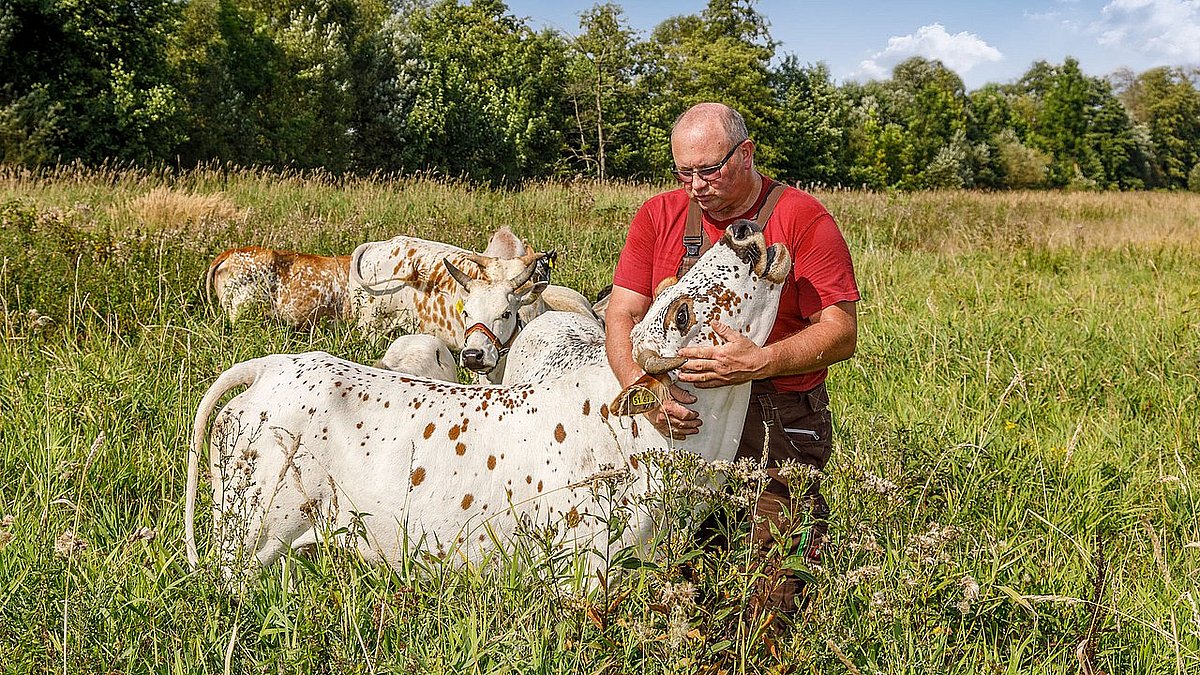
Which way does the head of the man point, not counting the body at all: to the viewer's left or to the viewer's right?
to the viewer's left

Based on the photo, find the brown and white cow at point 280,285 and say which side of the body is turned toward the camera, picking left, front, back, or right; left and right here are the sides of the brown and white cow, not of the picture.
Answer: right

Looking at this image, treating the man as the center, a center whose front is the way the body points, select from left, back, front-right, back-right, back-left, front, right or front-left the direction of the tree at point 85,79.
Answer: right

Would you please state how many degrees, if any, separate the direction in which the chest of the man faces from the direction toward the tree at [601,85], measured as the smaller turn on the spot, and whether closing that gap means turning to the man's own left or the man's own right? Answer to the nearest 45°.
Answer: approximately 135° to the man's own right

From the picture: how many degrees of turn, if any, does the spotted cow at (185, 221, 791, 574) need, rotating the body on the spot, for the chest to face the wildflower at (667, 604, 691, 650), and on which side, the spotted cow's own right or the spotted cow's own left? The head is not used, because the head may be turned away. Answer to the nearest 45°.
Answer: approximately 45° to the spotted cow's own right

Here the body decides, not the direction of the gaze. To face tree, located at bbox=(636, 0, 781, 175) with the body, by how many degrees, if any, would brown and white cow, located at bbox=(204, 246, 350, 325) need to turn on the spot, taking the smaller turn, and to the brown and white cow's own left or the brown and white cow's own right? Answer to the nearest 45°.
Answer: approximately 45° to the brown and white cow's own left

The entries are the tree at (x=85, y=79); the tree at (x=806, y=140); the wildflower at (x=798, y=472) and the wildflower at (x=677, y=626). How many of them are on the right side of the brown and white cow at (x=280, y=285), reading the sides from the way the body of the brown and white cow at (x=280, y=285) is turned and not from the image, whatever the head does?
2

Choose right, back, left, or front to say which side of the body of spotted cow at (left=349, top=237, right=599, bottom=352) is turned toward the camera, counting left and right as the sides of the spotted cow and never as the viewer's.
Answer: right

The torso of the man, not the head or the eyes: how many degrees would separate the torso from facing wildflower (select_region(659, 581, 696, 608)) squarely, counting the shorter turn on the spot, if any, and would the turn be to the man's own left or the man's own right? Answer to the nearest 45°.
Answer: approximately 45° to the man's own left

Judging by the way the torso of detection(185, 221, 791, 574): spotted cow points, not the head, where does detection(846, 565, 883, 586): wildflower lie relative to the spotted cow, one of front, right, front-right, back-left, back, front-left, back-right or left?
front-right

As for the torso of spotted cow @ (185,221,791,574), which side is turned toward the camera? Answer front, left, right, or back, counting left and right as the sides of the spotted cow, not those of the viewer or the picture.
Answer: right

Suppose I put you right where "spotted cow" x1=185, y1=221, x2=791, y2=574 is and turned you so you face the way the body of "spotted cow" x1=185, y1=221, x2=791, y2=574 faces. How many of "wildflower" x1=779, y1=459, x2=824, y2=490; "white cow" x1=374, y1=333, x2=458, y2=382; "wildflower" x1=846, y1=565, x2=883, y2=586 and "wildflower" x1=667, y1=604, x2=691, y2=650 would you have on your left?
1

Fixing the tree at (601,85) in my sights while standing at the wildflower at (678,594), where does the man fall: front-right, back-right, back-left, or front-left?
front-right

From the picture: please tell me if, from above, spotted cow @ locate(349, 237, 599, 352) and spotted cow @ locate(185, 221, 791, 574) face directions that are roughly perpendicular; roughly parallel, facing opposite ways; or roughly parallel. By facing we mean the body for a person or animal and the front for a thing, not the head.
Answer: roughly parallel
